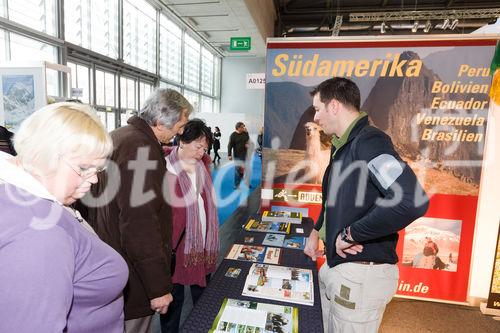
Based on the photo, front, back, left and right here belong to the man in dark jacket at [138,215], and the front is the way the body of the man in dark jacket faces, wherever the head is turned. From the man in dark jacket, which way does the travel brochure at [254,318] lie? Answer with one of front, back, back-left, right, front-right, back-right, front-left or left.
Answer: front-right

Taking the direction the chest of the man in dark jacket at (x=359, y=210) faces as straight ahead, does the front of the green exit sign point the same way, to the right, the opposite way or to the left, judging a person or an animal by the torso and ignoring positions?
to the left

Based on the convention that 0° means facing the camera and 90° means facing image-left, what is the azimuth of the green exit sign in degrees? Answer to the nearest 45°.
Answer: approximately 0°

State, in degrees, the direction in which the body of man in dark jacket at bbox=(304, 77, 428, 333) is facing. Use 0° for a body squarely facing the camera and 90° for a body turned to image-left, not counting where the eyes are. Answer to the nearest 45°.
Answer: approximately 90°

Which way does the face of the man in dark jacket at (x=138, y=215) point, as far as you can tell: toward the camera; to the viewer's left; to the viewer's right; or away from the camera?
to the viewer's right

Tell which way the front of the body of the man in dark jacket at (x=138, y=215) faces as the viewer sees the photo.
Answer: to the viewer's right

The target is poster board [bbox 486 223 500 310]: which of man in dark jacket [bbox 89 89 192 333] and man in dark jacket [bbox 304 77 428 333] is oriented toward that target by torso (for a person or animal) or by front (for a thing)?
man in dark jacket [bbox 89 89 192 333]

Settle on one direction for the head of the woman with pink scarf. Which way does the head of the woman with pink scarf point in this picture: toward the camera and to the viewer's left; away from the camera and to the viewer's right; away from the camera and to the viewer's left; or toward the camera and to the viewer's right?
toward the camera and to the viewer's right

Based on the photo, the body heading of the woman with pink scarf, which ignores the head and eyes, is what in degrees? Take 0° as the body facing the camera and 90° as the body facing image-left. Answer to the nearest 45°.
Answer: approximately 315°
